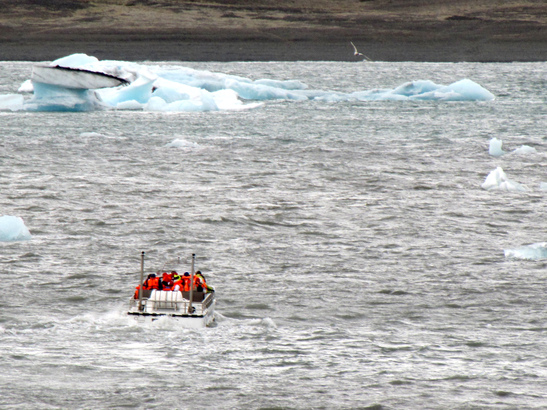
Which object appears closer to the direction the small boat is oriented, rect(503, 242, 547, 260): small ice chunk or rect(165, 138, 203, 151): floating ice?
the floating ice

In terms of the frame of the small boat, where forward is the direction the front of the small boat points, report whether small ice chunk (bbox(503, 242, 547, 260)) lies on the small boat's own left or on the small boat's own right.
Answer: on the small boat's own right

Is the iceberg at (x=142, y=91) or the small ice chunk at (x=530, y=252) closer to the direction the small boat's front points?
the iceberg

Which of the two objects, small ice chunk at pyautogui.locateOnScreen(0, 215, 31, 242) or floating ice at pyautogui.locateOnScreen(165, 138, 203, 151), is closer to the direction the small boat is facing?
the floating ice

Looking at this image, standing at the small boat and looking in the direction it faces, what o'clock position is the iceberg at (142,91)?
The iceberg is roughly at 12 o'clock from the small boat.

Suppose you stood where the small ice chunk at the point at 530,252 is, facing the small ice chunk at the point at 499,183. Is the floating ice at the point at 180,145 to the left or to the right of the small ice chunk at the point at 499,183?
left

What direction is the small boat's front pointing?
away from the camera
